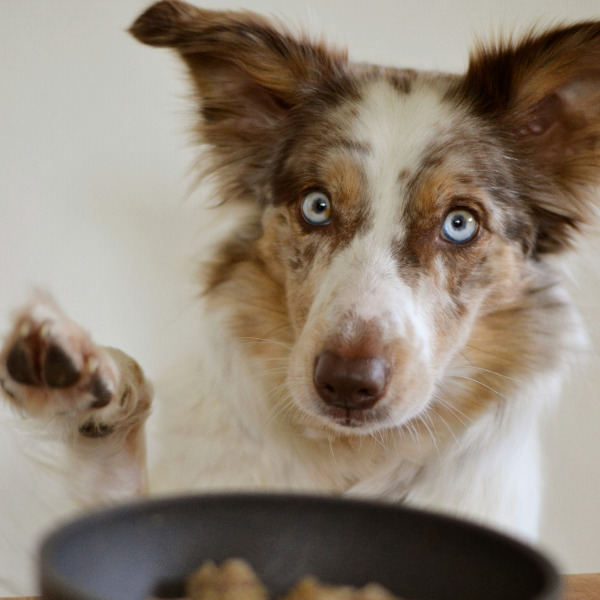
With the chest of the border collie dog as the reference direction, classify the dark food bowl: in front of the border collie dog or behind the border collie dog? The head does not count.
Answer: in front

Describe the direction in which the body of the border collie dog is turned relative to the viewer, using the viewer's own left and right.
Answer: facing the viewer

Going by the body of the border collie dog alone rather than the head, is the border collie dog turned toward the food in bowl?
yes
